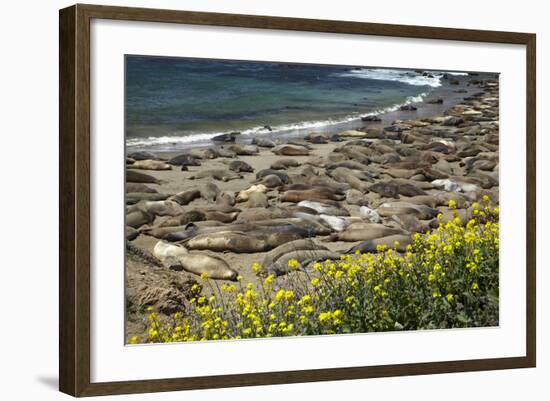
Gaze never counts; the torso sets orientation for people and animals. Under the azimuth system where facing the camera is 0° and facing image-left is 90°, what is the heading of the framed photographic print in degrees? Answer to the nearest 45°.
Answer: approximately 315°
